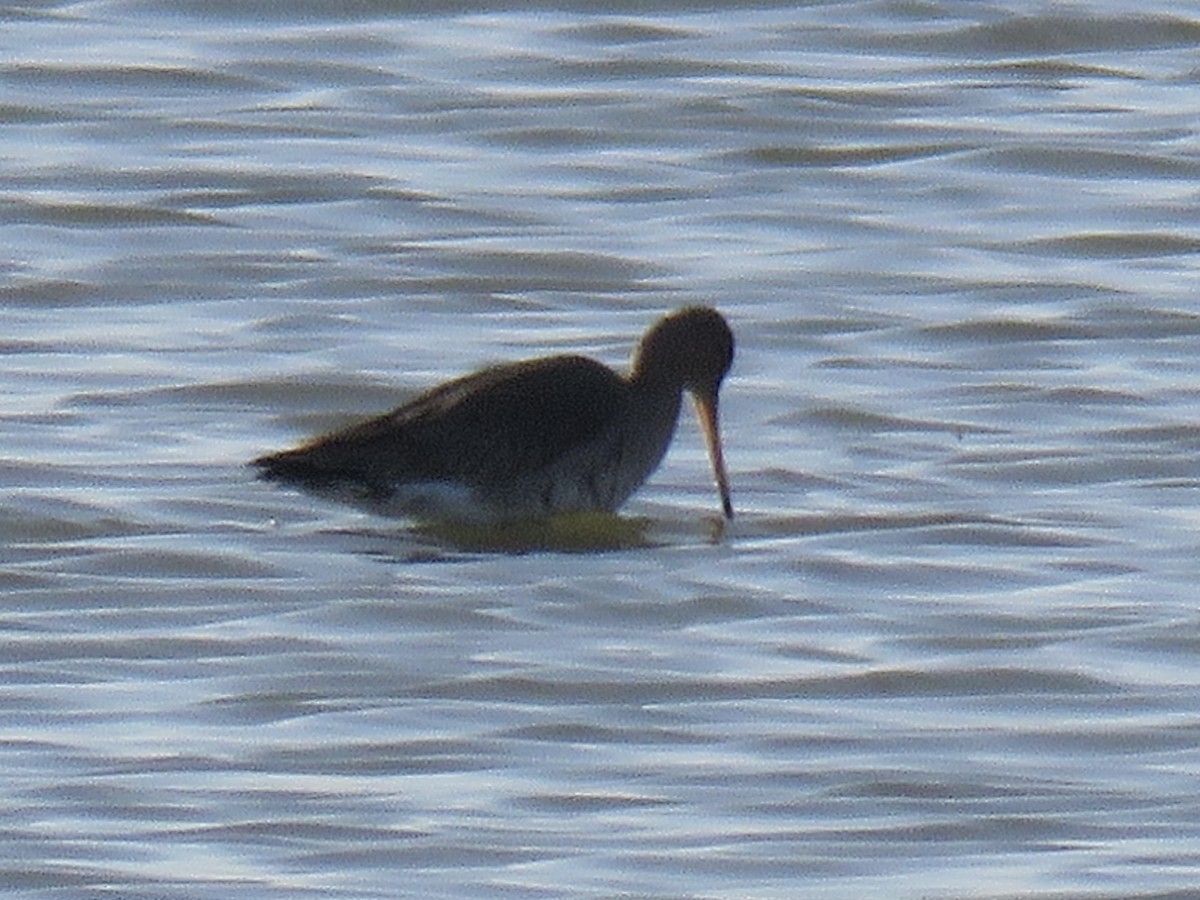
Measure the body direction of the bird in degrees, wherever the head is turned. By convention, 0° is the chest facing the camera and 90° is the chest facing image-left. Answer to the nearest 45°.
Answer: approximately 270°
